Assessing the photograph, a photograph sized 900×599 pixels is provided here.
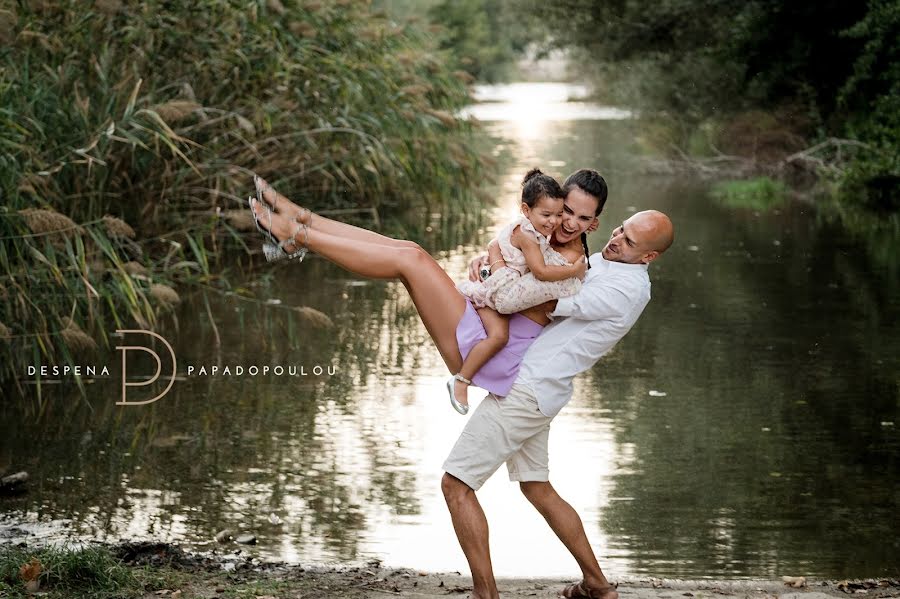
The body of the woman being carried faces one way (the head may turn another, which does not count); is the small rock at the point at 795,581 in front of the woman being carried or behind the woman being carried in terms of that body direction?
behind

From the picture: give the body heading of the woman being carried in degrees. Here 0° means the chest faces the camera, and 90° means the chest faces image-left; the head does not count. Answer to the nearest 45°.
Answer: approximately 90°

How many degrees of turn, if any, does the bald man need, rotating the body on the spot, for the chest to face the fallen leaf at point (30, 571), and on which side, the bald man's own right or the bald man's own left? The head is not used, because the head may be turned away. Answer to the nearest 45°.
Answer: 0° — they already face it

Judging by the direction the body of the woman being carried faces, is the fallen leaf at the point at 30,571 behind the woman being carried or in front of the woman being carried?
in front

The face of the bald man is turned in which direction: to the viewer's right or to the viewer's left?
to the viewer's left

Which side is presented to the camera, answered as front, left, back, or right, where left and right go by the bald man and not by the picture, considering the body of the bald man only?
left

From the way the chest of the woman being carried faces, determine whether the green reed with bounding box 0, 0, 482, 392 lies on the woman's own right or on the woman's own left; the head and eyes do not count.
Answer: on the woman's own right
